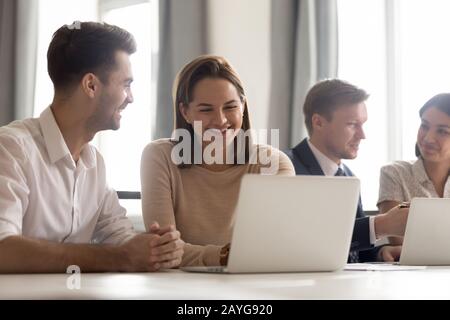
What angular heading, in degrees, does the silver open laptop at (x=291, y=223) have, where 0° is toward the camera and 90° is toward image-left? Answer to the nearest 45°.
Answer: approximately 135°

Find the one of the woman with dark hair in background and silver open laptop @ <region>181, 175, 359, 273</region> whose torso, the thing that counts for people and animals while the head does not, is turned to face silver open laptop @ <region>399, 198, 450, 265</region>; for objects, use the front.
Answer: the woman with dark hair in background

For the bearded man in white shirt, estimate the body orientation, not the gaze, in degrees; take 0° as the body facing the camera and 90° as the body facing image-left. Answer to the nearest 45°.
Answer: approximately 315°

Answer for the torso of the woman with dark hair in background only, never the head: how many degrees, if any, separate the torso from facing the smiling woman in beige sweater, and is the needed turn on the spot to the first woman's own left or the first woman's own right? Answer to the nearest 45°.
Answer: approximately 45° to the first woman's own right

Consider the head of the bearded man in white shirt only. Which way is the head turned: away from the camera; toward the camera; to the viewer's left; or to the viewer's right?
to the viewer's right

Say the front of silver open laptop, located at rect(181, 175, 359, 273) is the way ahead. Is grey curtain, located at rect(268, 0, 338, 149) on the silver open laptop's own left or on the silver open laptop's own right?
on the silver open laptop's own right

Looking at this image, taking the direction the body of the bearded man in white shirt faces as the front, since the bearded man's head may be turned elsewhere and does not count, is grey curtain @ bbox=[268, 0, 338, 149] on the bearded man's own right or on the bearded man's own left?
on the bearded man's own left

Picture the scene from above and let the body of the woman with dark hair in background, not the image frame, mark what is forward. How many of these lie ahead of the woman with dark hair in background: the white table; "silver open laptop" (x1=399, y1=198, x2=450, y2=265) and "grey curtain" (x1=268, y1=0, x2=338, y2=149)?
2
